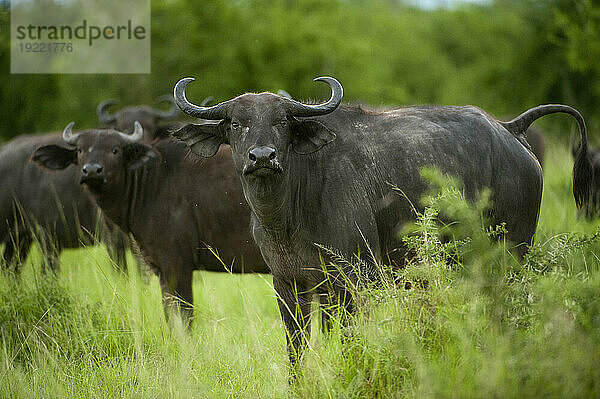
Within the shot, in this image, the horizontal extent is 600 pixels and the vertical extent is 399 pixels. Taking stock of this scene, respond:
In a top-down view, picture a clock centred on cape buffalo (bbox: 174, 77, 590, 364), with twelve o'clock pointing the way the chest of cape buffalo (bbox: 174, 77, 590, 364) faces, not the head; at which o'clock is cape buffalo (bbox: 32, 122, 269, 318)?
cape buffalo (bbox: 32, 122, 269, 318) is roughly at 3 o'clock from cape buffalo (bbox: 174, 77, 590, 364).

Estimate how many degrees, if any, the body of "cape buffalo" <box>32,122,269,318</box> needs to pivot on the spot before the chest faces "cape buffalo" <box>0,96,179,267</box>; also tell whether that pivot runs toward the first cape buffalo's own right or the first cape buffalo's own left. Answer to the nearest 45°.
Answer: approximately 90° to the first cape buffalo's own right

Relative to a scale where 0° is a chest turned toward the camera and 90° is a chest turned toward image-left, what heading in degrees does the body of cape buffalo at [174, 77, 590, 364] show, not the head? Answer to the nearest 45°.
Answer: approximately 45°

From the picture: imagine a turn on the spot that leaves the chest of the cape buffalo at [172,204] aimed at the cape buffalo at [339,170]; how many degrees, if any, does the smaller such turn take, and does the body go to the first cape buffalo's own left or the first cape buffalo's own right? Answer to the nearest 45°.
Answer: approximately 90° to the first cape buffalo's own left

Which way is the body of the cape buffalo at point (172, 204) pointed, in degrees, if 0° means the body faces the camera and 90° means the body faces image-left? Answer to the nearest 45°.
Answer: approximately 45°

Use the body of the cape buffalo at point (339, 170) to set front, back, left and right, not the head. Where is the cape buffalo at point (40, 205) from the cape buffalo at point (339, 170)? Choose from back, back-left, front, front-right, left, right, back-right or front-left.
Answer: right
